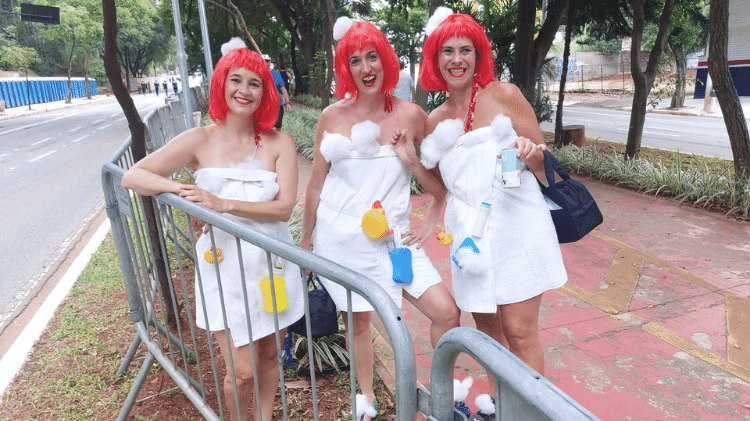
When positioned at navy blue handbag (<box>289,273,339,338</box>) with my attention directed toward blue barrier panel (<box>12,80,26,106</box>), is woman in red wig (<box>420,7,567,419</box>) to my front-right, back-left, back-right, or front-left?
back-right

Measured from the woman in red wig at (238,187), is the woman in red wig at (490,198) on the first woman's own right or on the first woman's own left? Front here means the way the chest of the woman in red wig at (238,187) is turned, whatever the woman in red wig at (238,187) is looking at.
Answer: on the first woman's own left

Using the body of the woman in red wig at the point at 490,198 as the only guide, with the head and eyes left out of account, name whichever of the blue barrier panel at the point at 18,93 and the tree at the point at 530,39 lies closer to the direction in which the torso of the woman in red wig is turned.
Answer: the blue barrier panel

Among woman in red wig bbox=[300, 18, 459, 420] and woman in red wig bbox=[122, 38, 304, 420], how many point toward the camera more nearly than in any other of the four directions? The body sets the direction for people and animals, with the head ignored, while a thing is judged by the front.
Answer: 2

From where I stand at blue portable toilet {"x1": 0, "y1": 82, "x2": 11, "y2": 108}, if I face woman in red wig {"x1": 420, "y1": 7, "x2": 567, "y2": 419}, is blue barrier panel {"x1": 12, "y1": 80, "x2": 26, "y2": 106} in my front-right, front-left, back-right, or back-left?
back-left

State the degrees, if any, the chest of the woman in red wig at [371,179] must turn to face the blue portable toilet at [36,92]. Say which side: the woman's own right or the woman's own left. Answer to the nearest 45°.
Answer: approximately 135° to the woman's own right

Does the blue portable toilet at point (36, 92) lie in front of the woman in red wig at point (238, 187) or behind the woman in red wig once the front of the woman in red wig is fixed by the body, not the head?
behind

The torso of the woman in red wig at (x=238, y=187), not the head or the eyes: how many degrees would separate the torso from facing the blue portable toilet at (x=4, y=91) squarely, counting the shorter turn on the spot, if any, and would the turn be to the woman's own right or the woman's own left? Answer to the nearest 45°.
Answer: approximately 180°

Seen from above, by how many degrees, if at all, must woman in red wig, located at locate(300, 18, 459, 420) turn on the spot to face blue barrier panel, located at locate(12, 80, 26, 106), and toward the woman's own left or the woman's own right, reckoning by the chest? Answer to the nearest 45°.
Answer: approximately 135° to the woman's own right

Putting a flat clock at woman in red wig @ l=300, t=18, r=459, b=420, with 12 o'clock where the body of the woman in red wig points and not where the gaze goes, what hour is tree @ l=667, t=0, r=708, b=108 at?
The tree is roughly at 7 o'clock from the woman in red wig.
